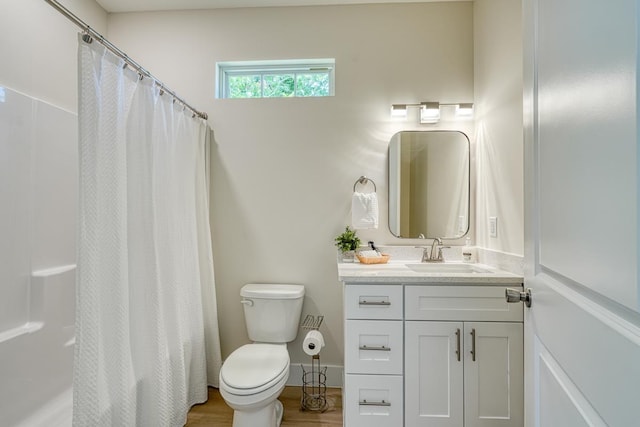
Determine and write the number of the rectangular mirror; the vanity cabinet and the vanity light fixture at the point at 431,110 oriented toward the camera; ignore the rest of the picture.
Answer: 3

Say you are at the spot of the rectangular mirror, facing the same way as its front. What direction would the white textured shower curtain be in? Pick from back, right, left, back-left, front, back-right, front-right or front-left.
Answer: front-right

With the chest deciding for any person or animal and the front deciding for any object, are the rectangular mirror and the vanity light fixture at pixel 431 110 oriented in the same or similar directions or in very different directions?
same or similar directions

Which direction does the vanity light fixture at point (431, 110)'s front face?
toward the camera

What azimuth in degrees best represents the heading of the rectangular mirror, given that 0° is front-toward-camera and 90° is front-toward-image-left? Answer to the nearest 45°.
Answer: approximately 0°

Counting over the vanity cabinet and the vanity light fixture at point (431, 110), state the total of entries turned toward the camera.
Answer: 2

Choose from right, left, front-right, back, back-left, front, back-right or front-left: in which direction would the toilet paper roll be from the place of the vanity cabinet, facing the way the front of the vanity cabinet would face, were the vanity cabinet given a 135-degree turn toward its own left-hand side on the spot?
back-left

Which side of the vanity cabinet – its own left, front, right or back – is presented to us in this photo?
front
